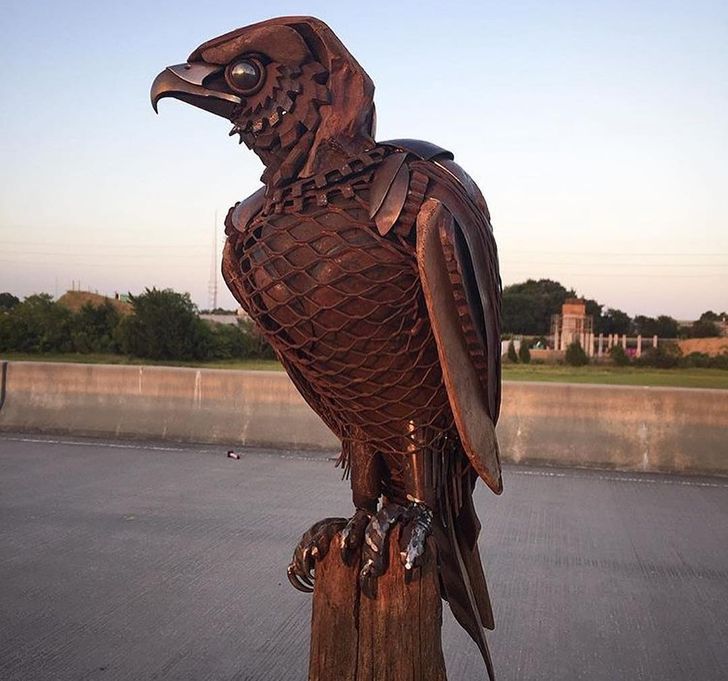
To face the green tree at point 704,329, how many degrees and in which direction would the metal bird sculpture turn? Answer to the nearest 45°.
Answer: approximately 180°

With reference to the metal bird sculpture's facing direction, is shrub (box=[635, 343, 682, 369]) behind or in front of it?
behind

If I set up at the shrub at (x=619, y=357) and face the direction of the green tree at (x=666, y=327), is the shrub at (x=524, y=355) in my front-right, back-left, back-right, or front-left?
back-left

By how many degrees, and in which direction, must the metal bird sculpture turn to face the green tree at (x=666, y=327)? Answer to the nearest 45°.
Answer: approximately 180°

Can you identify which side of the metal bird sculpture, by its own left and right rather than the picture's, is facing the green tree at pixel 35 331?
right

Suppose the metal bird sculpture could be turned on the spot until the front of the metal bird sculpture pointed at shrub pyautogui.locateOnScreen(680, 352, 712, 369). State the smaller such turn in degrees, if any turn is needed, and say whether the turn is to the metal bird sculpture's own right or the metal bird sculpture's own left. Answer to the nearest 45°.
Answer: approximately 180°

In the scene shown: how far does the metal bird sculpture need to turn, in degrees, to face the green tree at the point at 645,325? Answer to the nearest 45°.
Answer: approximately 180°

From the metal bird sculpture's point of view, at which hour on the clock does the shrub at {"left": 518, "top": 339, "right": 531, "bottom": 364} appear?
The shrub is roughly at 5 o'clock from the metal bird sculpture.

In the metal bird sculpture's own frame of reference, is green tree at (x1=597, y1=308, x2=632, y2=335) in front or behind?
behind

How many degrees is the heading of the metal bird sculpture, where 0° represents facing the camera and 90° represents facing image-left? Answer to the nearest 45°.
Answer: approximately 45°

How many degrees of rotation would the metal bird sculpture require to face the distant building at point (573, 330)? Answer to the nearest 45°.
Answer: approximately 135° to its right
